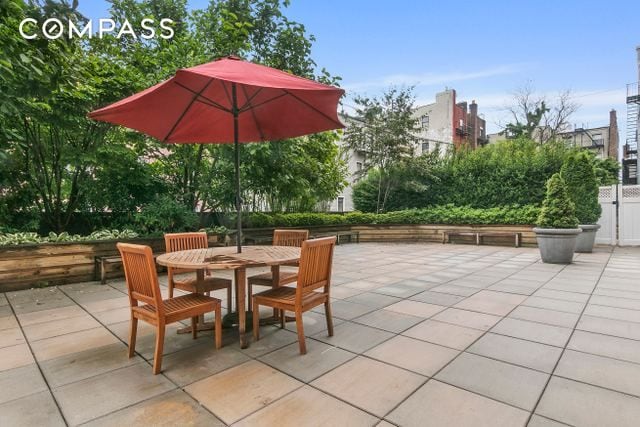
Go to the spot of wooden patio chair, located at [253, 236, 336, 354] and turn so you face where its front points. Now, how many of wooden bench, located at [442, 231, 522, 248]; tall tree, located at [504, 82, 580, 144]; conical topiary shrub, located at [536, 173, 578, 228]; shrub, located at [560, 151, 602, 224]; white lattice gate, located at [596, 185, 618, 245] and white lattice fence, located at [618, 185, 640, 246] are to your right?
6

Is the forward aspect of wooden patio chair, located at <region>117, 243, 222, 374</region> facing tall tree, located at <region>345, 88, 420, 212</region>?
yes

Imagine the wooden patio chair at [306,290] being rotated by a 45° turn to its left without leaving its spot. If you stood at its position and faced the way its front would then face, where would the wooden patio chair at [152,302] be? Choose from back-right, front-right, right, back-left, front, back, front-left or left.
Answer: front

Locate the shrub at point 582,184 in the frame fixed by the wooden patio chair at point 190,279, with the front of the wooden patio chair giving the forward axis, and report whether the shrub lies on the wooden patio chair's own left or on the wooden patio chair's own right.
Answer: on the wooden patio chair's own left

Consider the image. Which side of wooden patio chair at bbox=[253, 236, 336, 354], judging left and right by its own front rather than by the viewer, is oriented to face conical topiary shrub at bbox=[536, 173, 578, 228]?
right

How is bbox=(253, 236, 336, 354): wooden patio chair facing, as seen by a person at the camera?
facing away from the viewer and to the left of the viewer

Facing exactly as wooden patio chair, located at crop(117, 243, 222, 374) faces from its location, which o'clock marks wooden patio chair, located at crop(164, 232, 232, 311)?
wooden patio chair, located at crop(164, 232, 232, 311) is roughly at 11 o'clock from wooden patio chair, located at crop(117, 243, 222, 374).

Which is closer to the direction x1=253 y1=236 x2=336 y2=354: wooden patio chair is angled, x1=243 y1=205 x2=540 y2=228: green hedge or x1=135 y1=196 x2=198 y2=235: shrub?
the shrub

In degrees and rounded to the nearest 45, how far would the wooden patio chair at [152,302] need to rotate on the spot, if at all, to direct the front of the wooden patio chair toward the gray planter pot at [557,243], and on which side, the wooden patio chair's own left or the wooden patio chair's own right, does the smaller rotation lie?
approximately 45° to the wooden patio chair's own right

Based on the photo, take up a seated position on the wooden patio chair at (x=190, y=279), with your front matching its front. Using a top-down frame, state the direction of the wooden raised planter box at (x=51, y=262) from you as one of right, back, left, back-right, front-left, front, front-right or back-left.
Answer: back

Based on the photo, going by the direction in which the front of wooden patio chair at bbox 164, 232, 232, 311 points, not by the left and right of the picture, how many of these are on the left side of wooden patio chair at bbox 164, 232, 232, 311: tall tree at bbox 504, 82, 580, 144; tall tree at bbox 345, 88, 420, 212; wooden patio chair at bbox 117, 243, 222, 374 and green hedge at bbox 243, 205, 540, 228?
3

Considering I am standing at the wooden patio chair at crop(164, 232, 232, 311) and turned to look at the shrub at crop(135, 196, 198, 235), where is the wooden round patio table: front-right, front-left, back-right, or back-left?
back-right

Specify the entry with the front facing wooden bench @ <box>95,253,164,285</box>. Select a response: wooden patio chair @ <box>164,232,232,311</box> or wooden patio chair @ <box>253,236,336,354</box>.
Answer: wooden patio chair @ <box>253,236,336,354</box>

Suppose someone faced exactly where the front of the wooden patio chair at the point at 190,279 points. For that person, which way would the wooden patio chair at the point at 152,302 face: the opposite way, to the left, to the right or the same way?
to the left

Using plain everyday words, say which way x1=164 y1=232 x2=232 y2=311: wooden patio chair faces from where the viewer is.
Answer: facing the viewer and to the right of the viewer

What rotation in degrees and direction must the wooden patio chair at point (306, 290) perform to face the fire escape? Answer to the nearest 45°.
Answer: approximately 90° to its right

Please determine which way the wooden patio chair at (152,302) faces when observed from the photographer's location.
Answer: facing away from the viewer and to the right of the viewer

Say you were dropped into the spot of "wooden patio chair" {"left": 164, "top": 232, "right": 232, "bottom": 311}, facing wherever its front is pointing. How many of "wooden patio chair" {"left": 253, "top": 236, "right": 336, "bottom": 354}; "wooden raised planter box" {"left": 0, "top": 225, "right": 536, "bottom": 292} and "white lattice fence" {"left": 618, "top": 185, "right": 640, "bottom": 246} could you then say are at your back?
1

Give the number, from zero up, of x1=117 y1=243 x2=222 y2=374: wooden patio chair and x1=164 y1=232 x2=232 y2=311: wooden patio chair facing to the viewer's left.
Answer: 0

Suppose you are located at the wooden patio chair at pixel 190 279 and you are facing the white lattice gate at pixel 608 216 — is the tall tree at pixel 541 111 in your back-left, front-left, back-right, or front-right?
front-left

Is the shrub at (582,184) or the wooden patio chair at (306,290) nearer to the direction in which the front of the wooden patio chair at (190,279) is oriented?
the wooden patio chair

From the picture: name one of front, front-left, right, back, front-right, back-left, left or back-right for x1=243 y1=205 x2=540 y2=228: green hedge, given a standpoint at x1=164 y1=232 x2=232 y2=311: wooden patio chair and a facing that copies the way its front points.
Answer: left
